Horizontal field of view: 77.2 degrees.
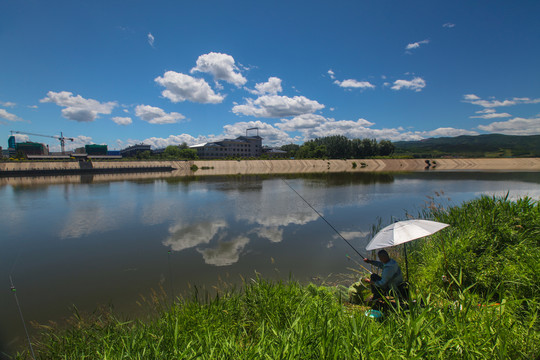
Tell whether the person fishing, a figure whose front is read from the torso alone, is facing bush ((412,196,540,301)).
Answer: no

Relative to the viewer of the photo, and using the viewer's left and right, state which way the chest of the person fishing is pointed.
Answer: facing to the left of the viewer
